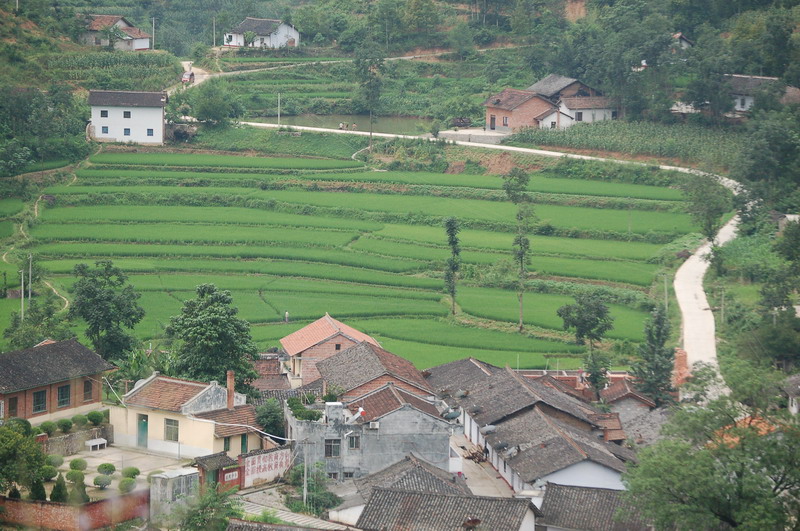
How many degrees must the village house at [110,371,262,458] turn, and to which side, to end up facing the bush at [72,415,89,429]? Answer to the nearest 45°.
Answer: approximately 45° to its right

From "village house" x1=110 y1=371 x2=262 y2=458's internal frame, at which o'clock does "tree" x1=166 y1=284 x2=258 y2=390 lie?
The tree is roughly at 5 o'clock from the village house.

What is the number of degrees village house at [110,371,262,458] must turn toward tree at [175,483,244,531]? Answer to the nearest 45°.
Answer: approximately 45° to its left

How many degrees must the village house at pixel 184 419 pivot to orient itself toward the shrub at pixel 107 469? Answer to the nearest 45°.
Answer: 0° — it already faces it

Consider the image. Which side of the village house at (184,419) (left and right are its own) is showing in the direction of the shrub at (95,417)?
right

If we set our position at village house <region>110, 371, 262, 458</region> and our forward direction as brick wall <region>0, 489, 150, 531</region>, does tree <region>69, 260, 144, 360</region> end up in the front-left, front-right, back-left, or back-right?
back-right

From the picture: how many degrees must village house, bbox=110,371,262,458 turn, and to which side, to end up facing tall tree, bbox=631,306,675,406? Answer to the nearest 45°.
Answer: approximately 135° to its left

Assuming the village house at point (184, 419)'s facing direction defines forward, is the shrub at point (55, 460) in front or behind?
in front

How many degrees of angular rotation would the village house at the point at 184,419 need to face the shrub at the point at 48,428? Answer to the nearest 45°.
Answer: approximately 45° to its right

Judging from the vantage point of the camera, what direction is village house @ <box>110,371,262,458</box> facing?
facing the viewer and to the left of the viewer

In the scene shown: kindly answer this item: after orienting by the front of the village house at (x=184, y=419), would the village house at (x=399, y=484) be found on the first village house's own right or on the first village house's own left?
on the first village house's own left

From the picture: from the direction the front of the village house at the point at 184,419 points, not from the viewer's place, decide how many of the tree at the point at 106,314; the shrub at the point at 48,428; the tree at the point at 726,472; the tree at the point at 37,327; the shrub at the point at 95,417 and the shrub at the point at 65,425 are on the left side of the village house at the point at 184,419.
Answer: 1

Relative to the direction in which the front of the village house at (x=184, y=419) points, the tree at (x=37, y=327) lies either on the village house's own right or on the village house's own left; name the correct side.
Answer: on the village house's own right

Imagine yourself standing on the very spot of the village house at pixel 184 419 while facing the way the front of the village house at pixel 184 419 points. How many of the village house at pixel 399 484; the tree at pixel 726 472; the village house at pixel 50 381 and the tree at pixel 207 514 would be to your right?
1
